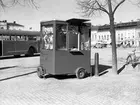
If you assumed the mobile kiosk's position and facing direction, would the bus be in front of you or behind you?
behind

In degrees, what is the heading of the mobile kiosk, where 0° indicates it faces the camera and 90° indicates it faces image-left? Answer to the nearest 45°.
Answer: approximately 315°
